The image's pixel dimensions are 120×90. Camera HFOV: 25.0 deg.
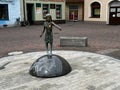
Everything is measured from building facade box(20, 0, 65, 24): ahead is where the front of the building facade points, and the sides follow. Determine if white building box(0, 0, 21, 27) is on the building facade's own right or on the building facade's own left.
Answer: on the building facade's own right

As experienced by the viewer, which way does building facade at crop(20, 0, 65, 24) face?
facing the viewer

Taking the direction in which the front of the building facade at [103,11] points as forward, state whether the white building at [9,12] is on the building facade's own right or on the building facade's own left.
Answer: on the building facade's own right

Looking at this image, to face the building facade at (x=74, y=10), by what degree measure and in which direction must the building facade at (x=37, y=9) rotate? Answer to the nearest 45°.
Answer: approximately 135° to its left

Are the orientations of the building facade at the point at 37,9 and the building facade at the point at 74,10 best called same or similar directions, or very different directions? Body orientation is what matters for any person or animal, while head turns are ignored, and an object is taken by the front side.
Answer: same or similar directions

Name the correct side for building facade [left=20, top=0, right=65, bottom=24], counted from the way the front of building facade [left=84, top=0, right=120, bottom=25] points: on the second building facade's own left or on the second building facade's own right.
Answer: on the second building facade's own right

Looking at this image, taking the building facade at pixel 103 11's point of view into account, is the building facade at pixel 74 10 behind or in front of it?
behind

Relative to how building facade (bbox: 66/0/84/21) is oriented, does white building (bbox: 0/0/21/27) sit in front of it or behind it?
in front

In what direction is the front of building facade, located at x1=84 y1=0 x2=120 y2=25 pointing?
toward the camera

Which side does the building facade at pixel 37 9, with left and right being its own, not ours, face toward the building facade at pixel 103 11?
left

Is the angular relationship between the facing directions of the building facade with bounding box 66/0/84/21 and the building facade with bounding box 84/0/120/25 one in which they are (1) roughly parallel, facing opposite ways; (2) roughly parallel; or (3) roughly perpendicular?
roughly parallel

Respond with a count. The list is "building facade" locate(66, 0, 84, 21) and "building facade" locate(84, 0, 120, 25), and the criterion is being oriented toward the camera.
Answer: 2

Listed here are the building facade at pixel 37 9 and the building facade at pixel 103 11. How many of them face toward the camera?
2

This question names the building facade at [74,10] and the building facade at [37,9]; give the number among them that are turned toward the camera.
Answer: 2
